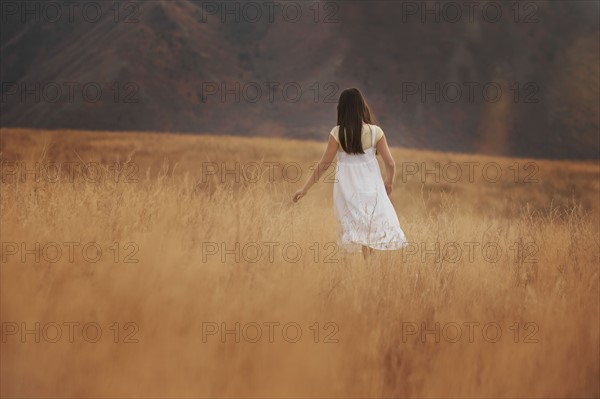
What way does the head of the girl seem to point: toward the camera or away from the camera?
away from the camera

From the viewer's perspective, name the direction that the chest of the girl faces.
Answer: away from the camera
